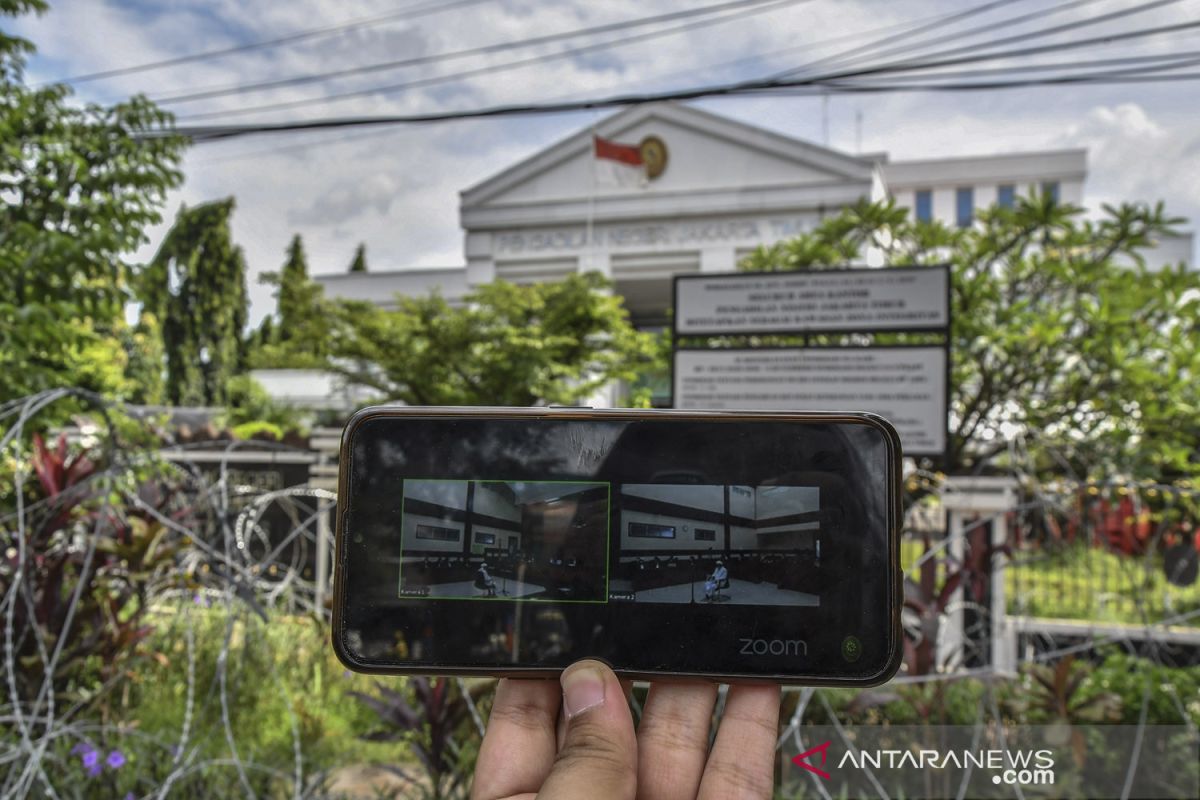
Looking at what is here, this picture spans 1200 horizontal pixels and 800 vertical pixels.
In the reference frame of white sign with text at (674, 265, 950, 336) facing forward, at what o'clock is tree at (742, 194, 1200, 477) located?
The tree is roughly at 8 o'clock from the white sign with text.

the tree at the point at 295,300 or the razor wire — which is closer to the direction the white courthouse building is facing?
the razor wire

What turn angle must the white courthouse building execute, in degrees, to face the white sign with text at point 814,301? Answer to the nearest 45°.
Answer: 0° — it already faces it

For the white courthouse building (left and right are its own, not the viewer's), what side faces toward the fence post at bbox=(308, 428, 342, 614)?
front

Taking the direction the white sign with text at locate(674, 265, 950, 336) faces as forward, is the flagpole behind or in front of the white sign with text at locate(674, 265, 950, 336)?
behind

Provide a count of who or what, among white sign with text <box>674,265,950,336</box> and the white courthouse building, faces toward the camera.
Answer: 2

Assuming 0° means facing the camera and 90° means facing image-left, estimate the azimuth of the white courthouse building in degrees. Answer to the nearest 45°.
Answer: approximately 0°

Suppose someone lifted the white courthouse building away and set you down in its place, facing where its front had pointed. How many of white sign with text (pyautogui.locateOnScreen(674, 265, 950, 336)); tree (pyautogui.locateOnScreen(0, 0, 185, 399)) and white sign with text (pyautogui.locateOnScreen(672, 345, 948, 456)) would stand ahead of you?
3

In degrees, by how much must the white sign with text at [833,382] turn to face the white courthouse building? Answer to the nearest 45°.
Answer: approximately 180°

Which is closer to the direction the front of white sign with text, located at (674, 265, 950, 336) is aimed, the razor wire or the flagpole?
the razor wire

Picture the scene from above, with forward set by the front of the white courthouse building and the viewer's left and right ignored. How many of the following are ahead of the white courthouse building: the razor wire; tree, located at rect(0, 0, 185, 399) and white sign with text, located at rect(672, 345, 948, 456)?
3

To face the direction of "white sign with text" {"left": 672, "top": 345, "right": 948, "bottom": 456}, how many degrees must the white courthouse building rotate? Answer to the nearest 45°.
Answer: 0° — it already faces it

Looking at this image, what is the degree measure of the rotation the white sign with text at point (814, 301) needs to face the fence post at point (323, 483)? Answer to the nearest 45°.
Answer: approximately 90° to its right
